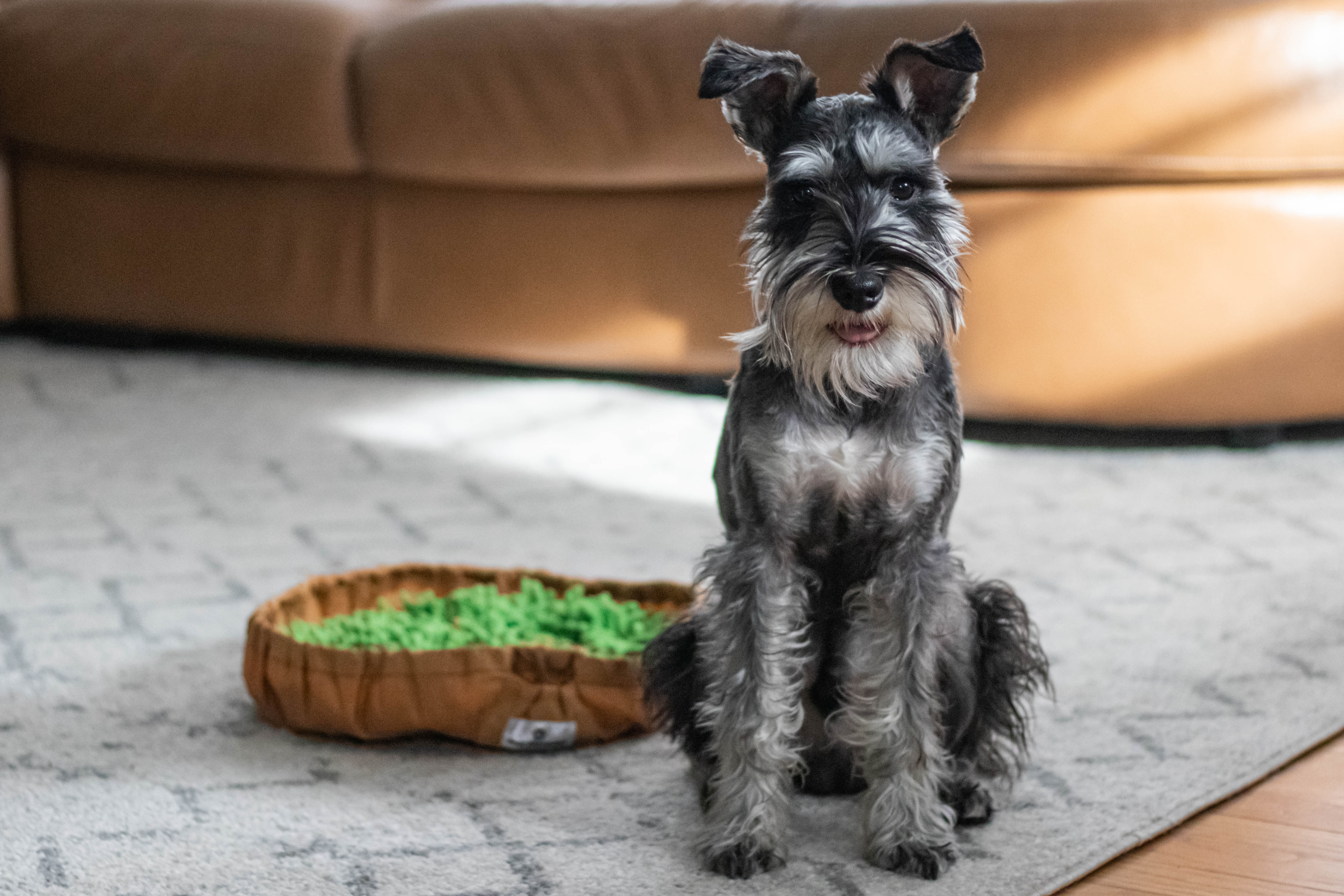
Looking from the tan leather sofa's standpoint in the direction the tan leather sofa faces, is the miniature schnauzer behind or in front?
in front

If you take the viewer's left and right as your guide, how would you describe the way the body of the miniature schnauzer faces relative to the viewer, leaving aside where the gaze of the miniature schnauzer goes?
facing the viewer

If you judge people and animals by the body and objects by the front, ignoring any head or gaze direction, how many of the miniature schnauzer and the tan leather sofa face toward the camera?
2

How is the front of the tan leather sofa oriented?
toward the camera

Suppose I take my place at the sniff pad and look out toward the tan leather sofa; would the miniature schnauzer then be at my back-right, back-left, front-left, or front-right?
back-right

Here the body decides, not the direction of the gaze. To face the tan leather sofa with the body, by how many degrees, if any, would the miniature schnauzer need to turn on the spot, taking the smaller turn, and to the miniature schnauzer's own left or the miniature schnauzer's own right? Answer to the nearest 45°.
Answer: approximately 180°

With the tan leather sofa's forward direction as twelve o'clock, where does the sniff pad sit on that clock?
The sniff pad is roughly at 12 o'clock from the tan leather sofa.
